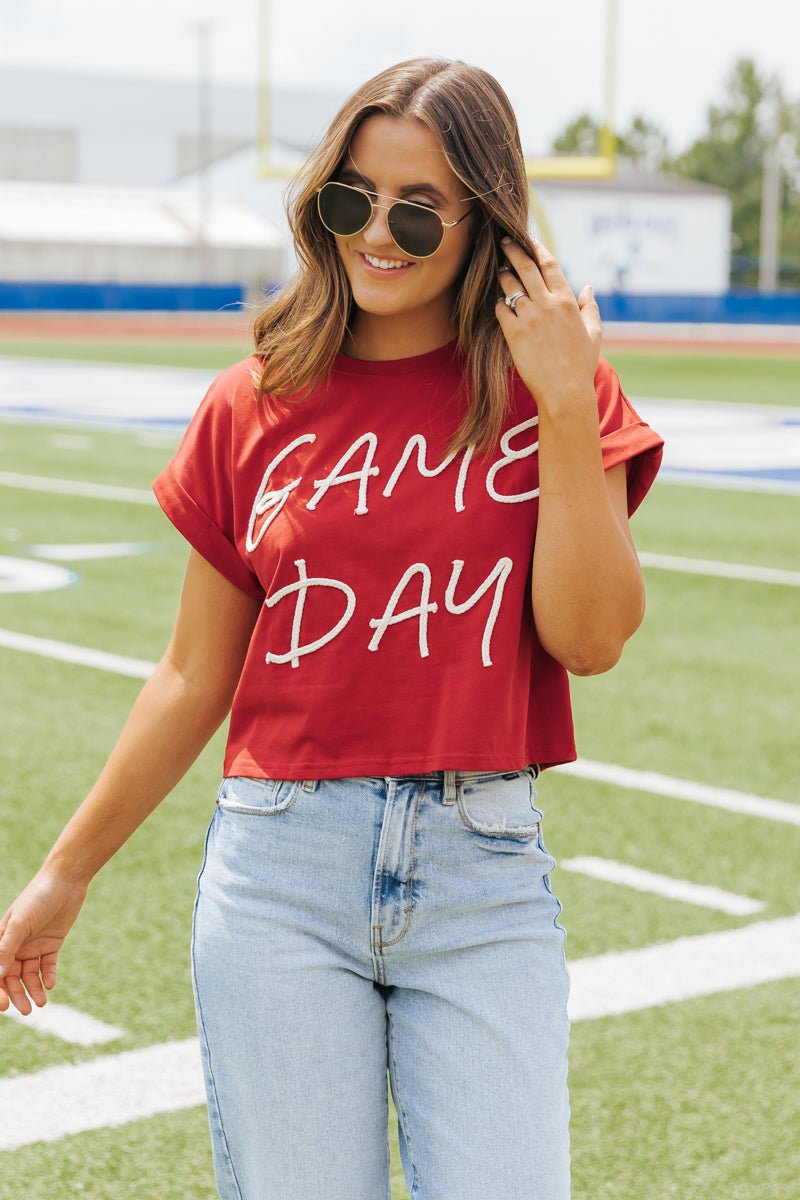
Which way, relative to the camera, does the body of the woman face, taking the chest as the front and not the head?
toward the camera
